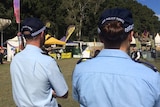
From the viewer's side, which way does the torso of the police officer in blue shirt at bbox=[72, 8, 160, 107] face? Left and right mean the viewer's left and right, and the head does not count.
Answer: facing away from the viewer

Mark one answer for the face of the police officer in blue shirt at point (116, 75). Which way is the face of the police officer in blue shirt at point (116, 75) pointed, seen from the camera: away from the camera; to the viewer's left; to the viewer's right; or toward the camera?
away from the camera

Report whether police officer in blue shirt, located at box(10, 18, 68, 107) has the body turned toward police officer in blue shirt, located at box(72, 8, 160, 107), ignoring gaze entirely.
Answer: no

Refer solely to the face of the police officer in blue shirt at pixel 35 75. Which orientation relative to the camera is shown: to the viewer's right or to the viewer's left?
to the viewer's right

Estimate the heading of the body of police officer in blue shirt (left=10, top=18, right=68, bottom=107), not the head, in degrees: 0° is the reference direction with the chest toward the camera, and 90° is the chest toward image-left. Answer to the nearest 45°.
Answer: approximately 225°

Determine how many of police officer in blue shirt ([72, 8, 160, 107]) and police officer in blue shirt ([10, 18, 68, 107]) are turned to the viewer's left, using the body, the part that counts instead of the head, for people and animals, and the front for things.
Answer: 0

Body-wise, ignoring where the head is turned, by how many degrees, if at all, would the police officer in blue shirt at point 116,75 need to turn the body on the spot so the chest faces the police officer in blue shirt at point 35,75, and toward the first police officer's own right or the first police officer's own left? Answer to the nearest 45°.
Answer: approximately 45° to the first police officer's own left
